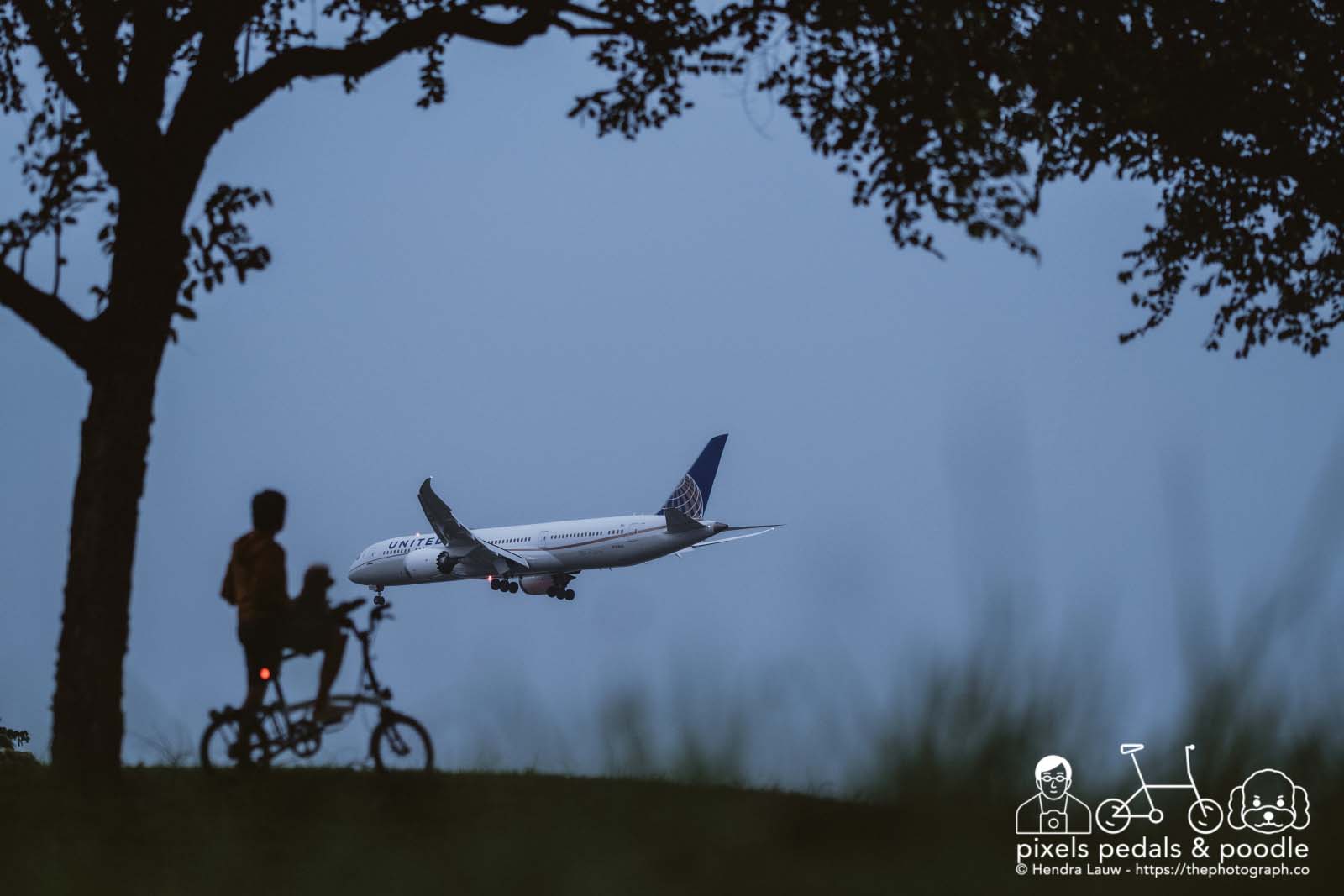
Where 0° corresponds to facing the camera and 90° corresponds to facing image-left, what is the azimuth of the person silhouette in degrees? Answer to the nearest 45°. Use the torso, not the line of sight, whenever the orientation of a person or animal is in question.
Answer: approximately 225°
